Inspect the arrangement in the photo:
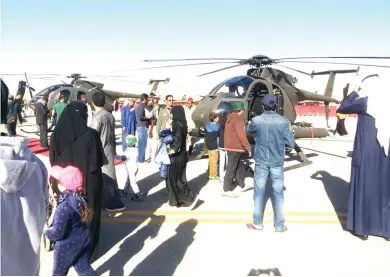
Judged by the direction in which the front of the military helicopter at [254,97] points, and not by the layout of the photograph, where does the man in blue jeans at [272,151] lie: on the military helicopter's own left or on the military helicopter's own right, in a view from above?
on the military helicopter's own left

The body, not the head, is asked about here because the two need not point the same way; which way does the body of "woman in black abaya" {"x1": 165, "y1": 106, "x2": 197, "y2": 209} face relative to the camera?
to the viewer's left

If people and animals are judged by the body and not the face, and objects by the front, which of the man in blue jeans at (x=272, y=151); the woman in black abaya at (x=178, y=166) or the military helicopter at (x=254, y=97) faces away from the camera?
the man in blue jeans

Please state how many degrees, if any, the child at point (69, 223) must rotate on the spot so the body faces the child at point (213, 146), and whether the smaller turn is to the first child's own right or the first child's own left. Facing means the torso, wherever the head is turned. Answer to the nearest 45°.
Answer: approximately 90° to the first child's own right

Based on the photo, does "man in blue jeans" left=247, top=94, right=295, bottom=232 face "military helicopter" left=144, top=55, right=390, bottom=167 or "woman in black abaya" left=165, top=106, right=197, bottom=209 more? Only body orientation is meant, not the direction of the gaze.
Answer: the military helicopter

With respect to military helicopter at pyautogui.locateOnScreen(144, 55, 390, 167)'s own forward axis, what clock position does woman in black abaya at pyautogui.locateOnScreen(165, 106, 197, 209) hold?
The woman in black abaya is roughly at 11 o'clock from the military helicopter.

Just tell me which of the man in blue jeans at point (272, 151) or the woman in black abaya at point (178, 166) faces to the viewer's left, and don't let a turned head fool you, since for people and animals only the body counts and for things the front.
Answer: the woman in black abaya

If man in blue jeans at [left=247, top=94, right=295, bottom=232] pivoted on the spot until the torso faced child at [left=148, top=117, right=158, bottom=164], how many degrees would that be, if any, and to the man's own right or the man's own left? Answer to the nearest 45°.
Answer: approximately 45° to the man's own left

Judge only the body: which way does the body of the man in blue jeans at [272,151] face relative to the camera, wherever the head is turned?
away from the camera

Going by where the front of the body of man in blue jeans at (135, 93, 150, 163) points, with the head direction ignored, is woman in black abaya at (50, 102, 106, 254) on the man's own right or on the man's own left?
on the man's own right

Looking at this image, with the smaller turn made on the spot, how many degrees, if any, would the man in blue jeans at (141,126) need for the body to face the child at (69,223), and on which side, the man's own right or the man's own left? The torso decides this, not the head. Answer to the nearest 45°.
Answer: approximately 90° to the man's own right
